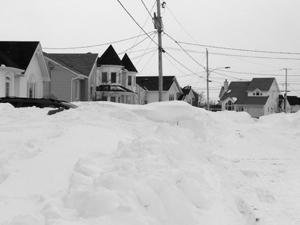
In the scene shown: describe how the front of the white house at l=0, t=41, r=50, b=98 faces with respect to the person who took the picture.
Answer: facing the viewer and to the right of the viewer

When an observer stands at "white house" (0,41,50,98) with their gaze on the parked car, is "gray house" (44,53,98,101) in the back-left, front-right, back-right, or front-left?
back-left

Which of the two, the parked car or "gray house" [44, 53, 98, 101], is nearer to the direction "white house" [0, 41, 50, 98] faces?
the parked car

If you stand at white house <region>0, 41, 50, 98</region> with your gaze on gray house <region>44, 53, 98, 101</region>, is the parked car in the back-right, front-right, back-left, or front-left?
back-right

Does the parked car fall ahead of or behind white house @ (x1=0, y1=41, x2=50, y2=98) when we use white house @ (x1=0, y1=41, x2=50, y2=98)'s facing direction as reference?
ahead

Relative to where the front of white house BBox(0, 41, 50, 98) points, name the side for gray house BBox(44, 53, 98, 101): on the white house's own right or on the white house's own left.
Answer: on the white house's own left
